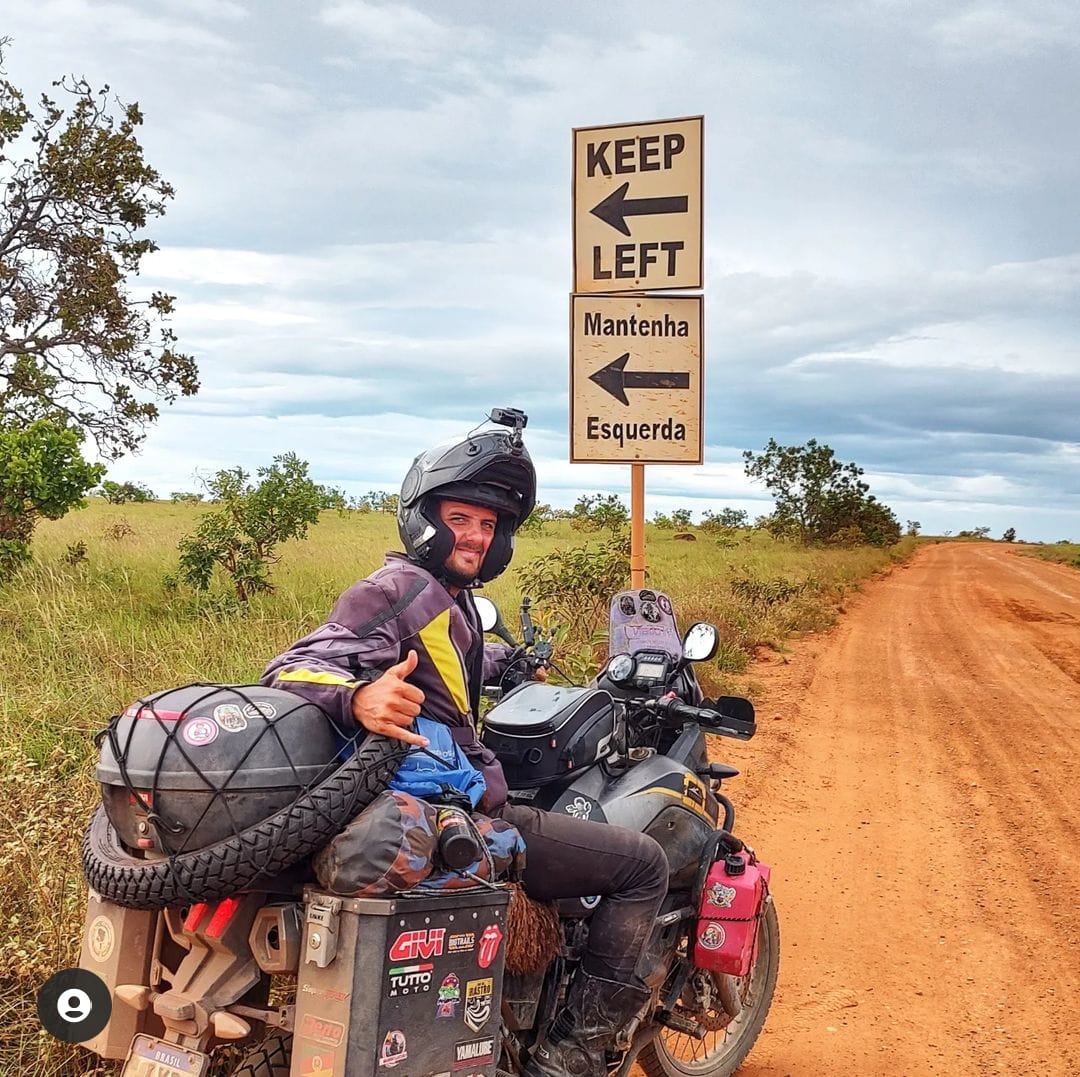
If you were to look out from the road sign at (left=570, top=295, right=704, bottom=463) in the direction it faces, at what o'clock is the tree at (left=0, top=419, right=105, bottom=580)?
The tree is roughly at 4 o'clock from the road sign.

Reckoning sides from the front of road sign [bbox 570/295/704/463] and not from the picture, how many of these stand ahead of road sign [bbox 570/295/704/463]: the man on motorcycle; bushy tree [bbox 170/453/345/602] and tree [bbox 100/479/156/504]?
1

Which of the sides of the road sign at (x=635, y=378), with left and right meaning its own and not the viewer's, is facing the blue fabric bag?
front

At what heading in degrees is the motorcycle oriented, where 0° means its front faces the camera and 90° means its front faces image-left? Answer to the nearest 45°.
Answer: approximately 225°

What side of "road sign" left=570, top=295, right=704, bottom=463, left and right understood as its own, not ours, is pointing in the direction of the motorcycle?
front

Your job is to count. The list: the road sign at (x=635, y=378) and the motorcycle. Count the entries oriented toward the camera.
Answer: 1

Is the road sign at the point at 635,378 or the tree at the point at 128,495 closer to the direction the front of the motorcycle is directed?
the road sign

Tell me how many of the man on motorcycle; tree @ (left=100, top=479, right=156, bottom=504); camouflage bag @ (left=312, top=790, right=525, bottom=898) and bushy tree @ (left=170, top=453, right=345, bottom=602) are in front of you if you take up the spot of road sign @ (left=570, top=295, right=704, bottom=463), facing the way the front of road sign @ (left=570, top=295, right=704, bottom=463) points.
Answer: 2

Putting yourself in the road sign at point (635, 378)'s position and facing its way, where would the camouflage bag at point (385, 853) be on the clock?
The camouflage bag is roughly at 12 o'clock from the road sign.

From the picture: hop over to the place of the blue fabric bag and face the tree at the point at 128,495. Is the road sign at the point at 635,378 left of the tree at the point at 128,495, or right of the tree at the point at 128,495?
right

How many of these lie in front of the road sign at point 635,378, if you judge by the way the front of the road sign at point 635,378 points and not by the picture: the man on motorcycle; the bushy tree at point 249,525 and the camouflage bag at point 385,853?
2

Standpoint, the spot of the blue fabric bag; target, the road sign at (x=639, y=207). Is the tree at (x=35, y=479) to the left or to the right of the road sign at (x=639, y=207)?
left

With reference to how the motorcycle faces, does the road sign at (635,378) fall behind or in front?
in front
